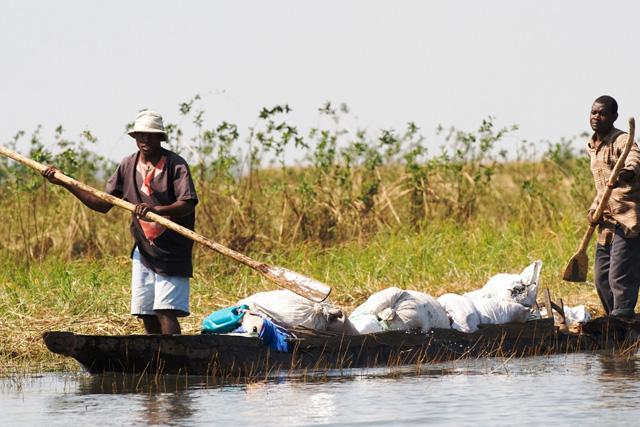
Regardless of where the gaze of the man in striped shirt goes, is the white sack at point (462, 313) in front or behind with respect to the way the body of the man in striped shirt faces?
in front

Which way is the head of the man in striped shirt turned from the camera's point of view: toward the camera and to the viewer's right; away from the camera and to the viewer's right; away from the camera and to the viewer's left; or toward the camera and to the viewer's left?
toward the camera and to the viewer's left

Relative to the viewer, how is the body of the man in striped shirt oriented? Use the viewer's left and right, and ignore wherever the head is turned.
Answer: facing the viewer and to the left of the viewer

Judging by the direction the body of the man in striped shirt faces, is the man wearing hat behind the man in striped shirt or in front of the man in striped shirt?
in front

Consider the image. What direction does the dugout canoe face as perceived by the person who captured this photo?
facing to the left of the viewer
